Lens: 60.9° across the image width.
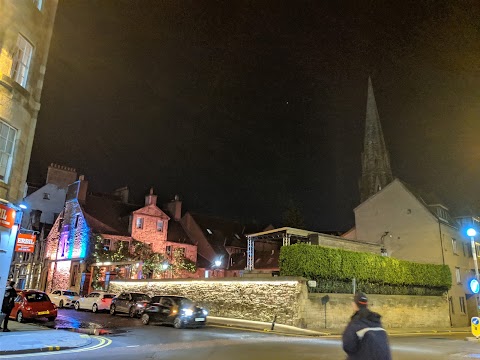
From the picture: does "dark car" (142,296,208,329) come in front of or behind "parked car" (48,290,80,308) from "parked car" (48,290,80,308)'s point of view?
in front

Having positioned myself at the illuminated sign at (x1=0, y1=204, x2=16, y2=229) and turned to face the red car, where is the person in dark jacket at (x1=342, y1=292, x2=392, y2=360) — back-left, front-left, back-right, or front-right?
back-right

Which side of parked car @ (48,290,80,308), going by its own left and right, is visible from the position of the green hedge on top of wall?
front

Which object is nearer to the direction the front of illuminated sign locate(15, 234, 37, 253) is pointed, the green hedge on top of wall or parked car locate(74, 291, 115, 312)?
the green hedge on top of wall

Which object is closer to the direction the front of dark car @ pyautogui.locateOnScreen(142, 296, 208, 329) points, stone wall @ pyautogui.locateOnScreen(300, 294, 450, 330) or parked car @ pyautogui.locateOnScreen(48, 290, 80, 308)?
the stone wall

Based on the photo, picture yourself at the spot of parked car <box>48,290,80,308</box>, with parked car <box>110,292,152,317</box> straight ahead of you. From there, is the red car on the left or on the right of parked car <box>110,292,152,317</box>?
right

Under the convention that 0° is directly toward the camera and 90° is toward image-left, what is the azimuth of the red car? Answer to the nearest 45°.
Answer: approximately 135°

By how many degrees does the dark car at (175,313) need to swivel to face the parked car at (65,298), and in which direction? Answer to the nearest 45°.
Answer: approximately 180°

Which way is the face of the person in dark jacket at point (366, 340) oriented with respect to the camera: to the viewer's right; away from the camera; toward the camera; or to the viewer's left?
away from the camera

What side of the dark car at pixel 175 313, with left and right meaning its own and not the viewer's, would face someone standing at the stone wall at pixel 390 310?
left

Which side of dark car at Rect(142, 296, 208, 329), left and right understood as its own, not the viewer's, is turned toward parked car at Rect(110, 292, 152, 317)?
back

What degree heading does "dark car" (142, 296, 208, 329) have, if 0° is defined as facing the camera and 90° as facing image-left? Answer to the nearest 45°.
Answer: approximately 315°

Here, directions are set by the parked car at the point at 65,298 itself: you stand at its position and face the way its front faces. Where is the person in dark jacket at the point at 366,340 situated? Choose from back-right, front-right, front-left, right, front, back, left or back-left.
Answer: front-right
